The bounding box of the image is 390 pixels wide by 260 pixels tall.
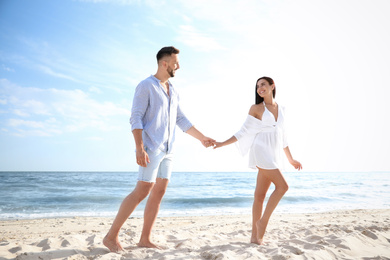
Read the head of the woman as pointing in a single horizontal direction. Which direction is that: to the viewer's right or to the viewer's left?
to the viewer's left

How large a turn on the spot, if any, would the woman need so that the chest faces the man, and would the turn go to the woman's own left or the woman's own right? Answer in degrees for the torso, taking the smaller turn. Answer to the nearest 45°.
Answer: approximately 90° to the woman's own right

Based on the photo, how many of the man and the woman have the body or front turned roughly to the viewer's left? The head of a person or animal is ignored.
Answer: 0

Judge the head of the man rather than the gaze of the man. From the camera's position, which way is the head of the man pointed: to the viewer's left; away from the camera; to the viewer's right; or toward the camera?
to the viewer's right

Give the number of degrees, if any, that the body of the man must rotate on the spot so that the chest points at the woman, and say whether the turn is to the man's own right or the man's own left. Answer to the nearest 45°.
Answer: approximately 45° to the man's own left

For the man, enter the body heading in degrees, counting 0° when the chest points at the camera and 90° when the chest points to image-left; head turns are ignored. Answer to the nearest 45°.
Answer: approximately 315°
